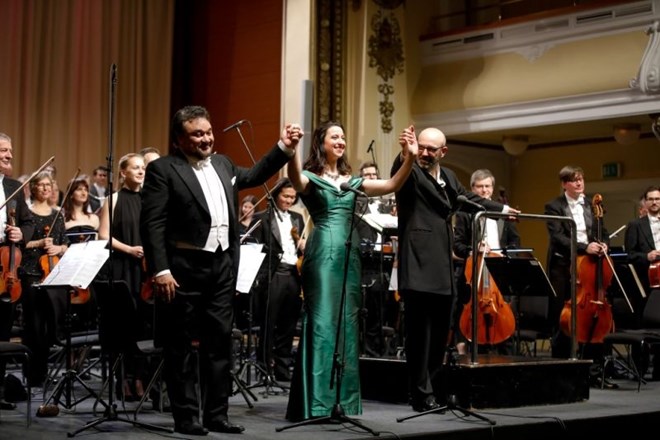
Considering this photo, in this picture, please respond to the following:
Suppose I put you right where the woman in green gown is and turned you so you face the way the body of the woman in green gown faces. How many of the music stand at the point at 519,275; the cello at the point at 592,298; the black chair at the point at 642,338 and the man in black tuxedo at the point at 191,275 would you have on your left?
3

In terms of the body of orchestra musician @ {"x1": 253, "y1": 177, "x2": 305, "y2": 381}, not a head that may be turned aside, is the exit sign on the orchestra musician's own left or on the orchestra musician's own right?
on the orchestra musician's own left

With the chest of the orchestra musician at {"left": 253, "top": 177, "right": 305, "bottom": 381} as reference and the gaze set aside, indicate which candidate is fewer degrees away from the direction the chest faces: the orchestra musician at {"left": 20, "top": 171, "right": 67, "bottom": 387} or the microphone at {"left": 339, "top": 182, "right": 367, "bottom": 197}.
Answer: the microphone

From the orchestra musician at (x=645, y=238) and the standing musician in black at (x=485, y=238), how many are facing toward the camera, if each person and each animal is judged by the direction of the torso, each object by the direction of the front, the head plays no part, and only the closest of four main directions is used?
2

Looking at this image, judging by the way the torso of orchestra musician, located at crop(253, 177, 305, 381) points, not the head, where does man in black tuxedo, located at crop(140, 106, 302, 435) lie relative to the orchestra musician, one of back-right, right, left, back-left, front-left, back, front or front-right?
front-right

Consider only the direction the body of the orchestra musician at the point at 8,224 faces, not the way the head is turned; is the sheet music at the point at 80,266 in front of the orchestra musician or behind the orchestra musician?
in front

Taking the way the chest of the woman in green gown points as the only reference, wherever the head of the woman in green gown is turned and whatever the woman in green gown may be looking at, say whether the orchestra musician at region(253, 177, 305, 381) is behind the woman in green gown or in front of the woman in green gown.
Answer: behind
